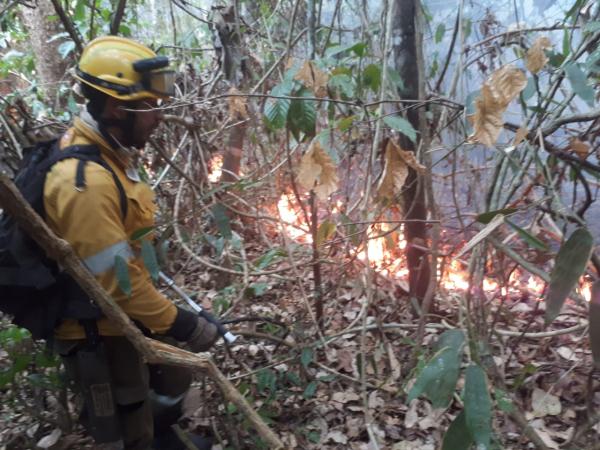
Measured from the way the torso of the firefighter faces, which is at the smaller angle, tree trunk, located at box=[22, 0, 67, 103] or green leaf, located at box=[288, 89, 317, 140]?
the green leaf

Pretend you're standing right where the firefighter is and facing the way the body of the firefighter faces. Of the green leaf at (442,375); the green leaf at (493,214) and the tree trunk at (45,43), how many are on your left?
1

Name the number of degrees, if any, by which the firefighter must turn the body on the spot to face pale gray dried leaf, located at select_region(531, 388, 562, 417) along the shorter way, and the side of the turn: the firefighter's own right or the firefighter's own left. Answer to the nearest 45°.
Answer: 0° — they already face it

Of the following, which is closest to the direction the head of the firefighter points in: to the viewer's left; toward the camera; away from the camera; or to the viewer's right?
to the viewer's right

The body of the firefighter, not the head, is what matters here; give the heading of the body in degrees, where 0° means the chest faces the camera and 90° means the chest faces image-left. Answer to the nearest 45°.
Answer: approximately 270°

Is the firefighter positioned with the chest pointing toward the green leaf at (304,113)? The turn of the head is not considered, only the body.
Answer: yes

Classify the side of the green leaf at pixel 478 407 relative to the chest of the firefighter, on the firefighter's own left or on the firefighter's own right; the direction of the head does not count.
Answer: on the firefighter's own right

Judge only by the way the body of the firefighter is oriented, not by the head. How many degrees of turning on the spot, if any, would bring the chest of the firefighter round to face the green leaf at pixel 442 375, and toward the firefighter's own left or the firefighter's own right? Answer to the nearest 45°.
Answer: approximately 45° to the firefighter's own right

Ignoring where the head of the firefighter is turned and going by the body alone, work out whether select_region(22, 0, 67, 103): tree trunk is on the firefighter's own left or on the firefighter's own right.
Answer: on the firefighter's own left

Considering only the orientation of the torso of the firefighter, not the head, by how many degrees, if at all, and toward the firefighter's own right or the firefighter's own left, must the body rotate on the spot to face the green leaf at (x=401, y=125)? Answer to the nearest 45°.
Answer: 0° — they already face it

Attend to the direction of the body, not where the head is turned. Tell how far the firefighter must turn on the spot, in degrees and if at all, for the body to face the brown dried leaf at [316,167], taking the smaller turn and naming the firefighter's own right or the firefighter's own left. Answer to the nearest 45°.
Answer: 0° — they already face it

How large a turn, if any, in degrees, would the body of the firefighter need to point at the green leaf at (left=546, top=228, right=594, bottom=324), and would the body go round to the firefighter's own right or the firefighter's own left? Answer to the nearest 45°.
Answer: approximately 45° to the firefighter's own right

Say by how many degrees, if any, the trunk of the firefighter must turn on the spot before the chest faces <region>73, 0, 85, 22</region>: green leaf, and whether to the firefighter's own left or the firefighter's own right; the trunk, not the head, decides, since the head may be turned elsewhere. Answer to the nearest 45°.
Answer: approximately 90° to the firefighter's own left

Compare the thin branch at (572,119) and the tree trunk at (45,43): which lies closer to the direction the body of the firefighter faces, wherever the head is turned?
the thin branch
